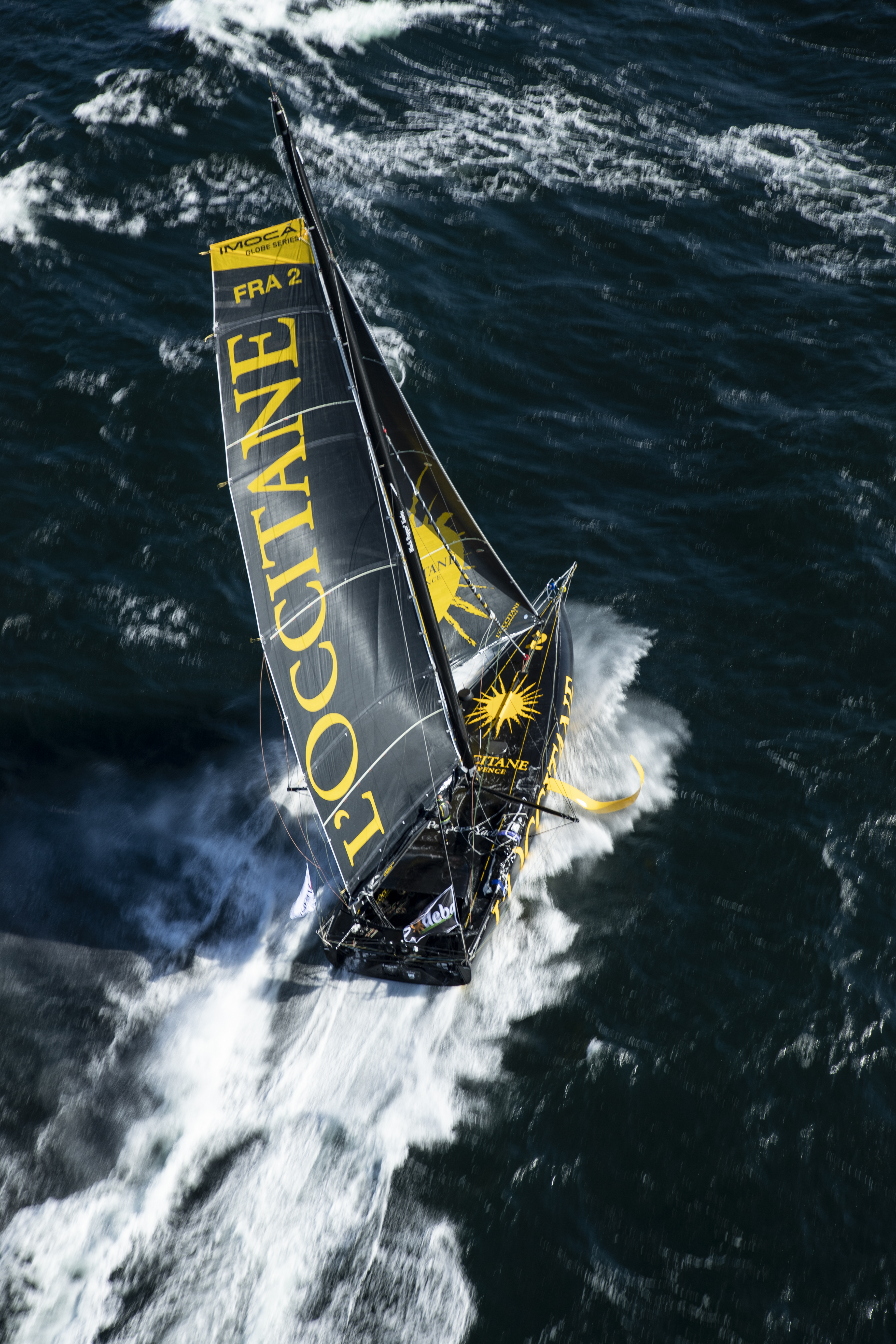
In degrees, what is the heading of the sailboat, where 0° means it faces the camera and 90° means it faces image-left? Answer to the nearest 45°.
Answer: approximately 225°
